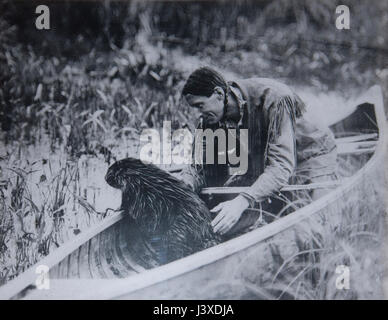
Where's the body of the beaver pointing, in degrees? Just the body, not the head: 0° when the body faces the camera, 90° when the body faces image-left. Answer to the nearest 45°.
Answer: approximately 90°
